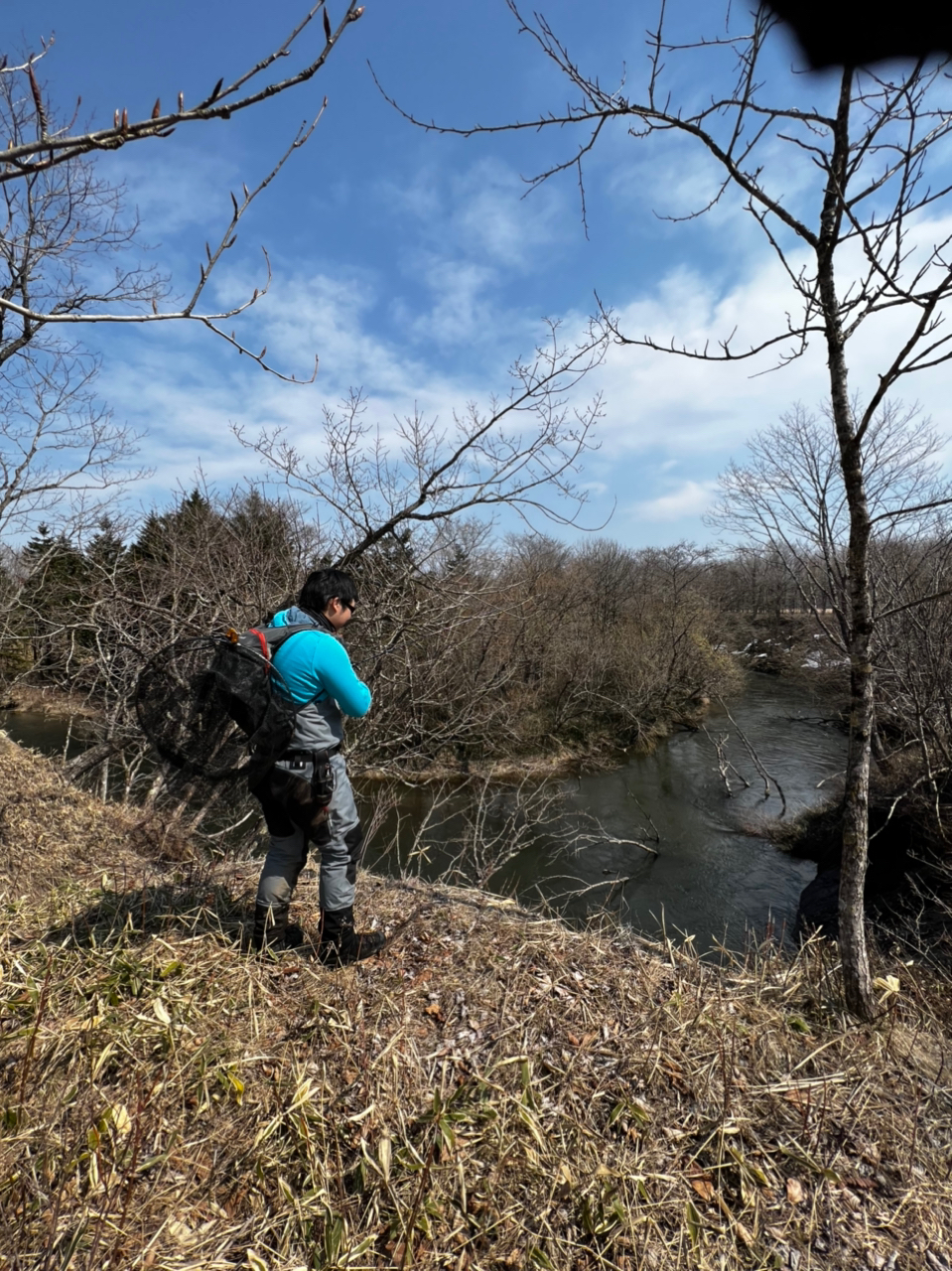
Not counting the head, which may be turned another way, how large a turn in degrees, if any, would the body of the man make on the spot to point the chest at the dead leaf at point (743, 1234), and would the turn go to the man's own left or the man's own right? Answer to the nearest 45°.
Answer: approximately 45° to the man's own right

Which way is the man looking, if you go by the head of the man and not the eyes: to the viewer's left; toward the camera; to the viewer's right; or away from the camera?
to the viewer's right

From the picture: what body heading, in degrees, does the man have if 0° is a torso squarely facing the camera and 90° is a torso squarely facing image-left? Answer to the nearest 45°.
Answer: approximately 270°

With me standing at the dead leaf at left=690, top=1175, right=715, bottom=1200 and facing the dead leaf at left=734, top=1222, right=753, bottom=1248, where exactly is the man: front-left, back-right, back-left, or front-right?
back-right

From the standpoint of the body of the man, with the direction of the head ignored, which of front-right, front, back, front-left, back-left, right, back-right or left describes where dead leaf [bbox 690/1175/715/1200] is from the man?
front-right
